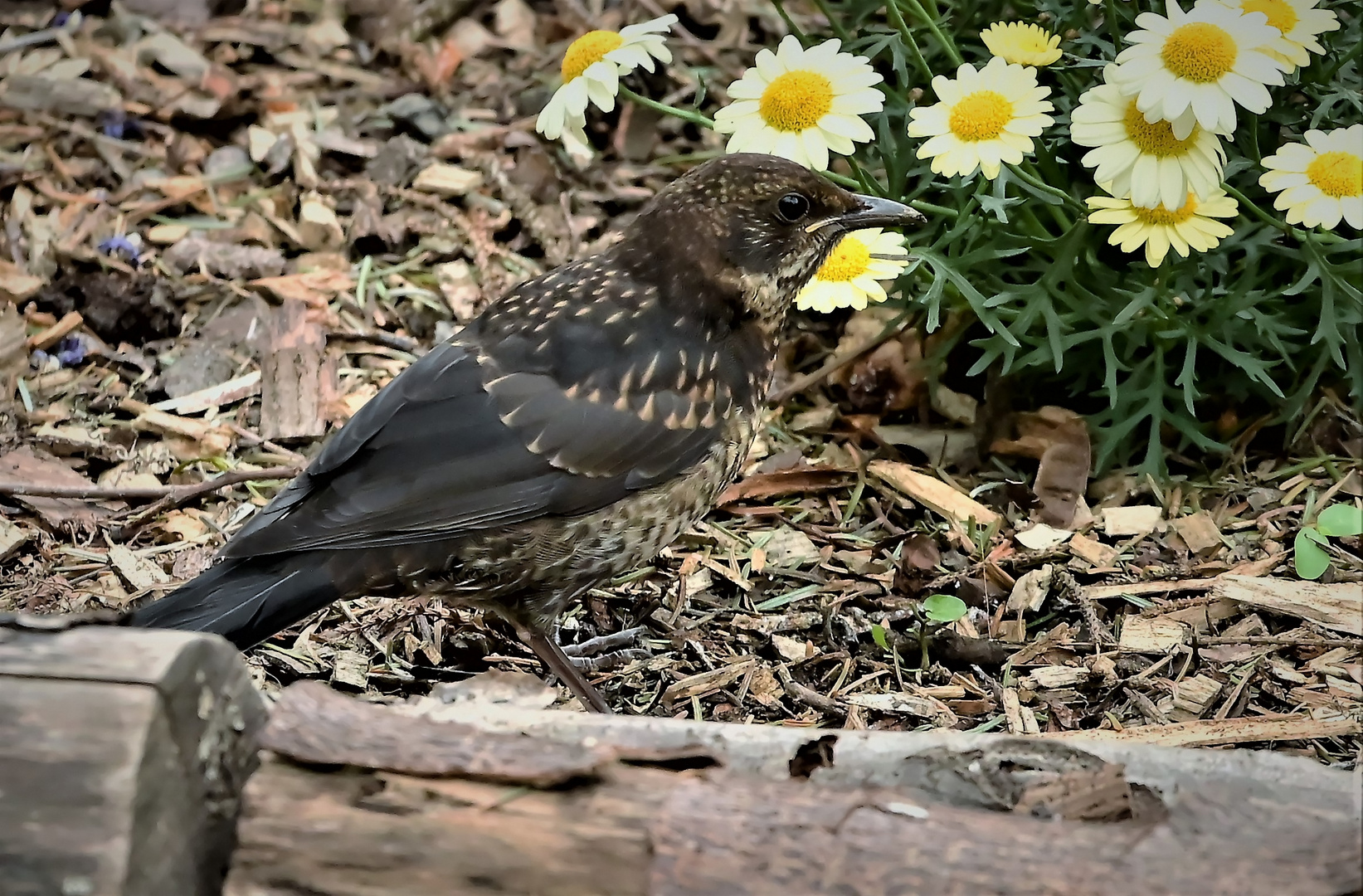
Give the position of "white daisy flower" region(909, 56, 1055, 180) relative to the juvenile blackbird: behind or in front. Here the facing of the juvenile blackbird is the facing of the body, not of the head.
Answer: in front

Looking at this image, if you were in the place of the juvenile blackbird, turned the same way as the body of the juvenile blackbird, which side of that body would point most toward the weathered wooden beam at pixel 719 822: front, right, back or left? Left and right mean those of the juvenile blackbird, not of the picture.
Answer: right

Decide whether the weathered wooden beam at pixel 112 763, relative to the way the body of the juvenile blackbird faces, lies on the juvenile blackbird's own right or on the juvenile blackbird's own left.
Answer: on the juvenile blackbird's own right

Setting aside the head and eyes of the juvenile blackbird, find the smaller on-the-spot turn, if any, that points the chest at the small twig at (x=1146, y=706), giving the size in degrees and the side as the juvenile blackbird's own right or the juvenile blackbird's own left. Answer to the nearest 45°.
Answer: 0° — it already faces it

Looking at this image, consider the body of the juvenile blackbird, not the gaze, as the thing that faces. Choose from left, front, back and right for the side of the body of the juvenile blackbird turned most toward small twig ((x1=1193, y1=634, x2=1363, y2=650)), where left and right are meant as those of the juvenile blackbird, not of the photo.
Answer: front

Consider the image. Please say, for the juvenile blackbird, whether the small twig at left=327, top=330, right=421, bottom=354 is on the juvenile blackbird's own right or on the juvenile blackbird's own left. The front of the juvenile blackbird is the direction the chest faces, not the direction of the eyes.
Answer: on the juvenile blackbird's own left

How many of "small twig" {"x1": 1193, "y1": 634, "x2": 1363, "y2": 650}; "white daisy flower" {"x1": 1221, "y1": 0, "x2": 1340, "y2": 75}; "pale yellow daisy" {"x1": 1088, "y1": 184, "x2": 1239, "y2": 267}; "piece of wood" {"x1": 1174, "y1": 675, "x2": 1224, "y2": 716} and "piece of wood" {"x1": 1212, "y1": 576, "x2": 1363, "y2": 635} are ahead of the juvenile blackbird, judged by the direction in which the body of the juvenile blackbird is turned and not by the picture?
5

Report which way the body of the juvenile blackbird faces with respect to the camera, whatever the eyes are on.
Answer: to the viewer's right

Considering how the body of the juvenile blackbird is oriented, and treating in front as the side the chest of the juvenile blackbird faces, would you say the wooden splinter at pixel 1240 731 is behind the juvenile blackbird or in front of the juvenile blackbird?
in front

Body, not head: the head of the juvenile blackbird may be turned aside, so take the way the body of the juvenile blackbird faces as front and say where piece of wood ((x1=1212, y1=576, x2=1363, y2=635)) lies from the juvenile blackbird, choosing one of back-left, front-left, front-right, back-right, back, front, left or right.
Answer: front

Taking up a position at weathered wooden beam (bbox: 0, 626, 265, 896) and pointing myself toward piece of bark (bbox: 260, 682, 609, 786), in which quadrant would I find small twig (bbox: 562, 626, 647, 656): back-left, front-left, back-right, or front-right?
front-left

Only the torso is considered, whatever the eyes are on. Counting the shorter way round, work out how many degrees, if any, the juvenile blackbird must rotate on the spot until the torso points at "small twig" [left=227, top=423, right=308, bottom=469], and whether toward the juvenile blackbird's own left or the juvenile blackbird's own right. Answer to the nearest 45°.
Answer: approximately 135° to the juvenile blackbird's own left

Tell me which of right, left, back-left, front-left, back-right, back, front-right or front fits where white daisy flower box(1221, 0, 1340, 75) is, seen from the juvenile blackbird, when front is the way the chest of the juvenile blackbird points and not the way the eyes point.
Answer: front
